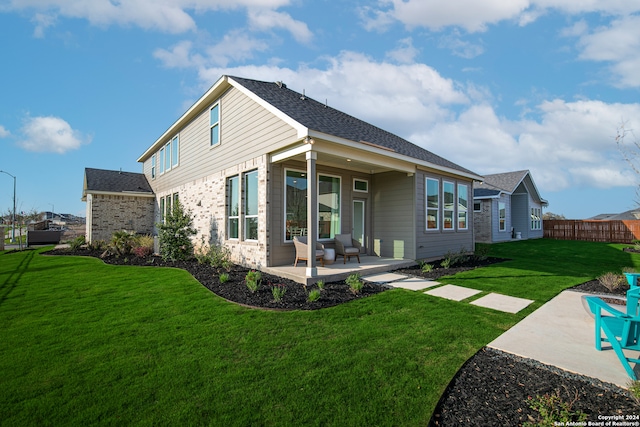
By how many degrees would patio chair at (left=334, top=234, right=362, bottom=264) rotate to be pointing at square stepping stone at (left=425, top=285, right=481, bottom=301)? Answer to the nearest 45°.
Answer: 0° — it already faces it

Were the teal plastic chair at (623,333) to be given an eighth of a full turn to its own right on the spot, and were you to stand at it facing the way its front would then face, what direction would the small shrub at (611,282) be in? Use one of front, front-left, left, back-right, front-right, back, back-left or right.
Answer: front

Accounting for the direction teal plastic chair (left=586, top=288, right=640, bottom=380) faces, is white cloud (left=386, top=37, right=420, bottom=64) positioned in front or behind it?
in front

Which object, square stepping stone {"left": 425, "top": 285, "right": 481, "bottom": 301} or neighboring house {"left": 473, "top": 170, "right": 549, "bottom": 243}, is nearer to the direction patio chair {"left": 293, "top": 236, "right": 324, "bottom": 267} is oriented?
the square stepping stone

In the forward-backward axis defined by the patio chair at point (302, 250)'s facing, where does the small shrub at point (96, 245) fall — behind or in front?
behind

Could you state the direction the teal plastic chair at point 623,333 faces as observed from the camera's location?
facing away from the viewer and to the left of the viewer

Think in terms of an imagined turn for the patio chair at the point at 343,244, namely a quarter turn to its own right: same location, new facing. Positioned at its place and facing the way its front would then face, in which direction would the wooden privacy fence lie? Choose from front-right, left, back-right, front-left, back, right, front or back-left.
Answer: back

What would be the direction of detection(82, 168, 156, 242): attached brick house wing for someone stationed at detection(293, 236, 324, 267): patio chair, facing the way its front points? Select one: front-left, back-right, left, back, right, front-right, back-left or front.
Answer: back

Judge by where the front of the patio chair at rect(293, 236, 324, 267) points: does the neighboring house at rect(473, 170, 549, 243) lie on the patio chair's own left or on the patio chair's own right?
on the patio chair's own left

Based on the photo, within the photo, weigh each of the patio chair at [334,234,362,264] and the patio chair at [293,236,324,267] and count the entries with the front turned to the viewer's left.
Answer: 0
